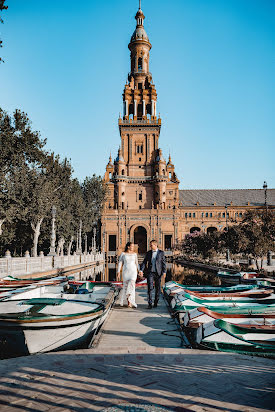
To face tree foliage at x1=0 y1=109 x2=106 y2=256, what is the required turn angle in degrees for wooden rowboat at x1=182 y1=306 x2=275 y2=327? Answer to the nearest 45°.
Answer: approximately 45° to its right

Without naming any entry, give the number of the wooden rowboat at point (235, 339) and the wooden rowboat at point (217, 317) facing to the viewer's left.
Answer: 2

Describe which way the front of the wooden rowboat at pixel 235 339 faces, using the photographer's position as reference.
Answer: facing to the left of the viewer

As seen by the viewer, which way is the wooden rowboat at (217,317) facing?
to the viewer's left

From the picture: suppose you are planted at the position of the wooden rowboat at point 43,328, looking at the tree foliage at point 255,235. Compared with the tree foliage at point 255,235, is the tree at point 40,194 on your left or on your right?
left

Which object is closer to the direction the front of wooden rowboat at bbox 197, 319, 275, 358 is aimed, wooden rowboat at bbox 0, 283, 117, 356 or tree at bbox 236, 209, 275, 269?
the wooden rowboat

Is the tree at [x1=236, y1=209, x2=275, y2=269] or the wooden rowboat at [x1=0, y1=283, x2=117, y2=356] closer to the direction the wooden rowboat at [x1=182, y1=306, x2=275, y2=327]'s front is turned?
the wooden rowboat
